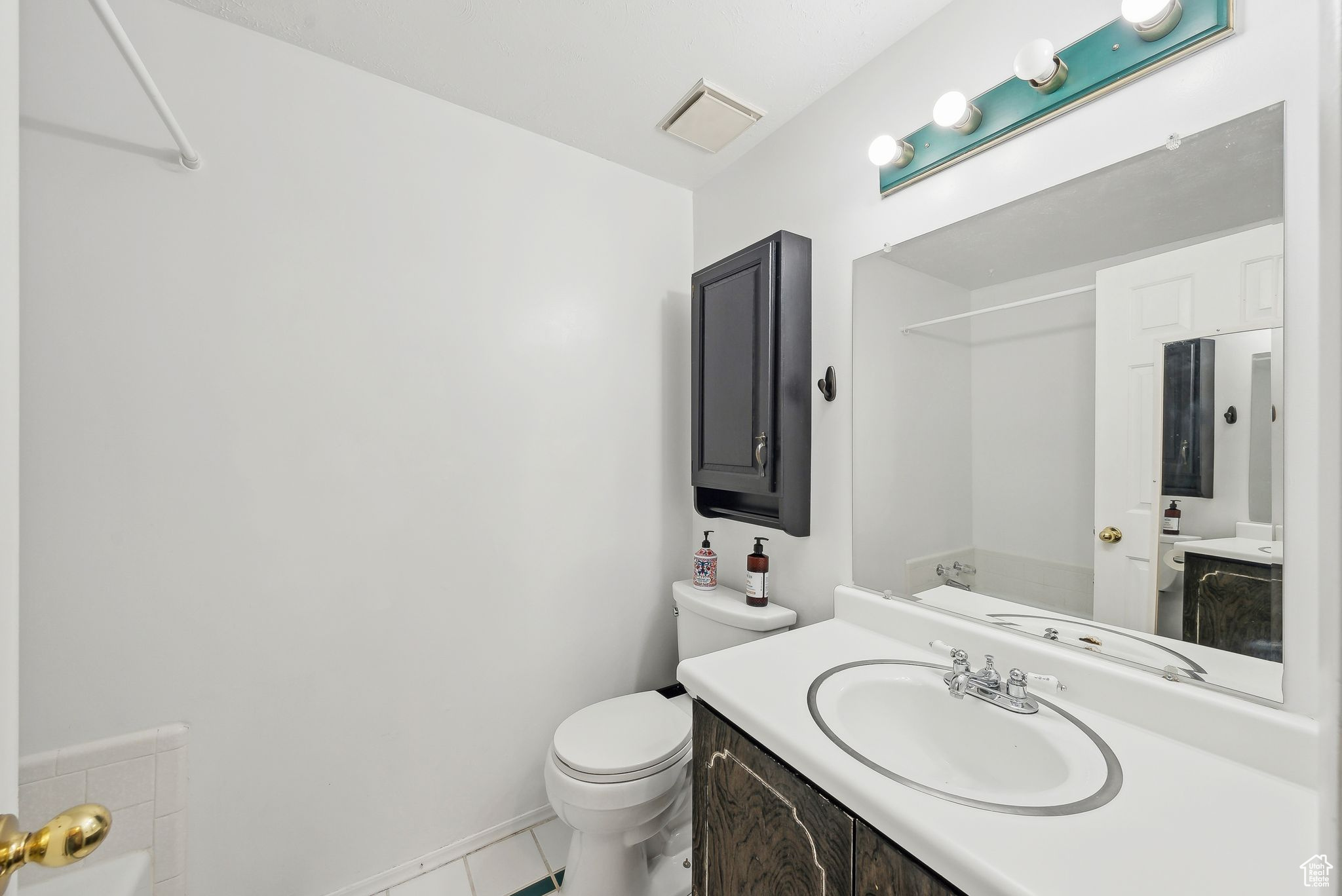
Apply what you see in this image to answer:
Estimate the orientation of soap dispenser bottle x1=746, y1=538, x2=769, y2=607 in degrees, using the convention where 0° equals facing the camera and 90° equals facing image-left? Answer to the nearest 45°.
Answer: approximately 45°

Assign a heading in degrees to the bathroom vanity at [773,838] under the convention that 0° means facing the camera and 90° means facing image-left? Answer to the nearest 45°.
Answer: approximately 45°

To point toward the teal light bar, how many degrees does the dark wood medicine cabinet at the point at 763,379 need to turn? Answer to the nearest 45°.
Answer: approximately 90° to its left

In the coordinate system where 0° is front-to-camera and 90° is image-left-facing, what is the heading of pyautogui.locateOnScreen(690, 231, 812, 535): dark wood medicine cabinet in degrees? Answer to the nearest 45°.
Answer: approximately 45°
